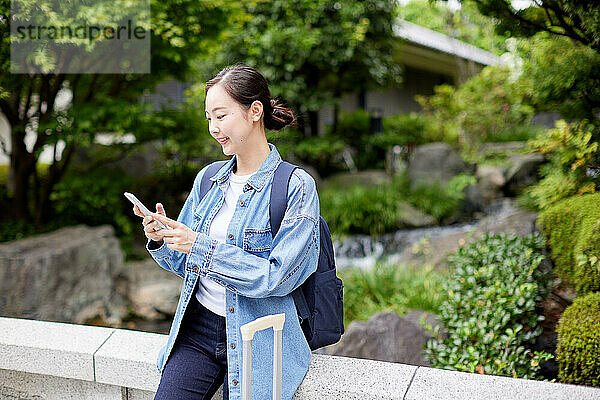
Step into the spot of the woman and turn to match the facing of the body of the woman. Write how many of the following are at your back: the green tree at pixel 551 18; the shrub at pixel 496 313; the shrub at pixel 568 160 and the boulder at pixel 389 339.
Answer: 4

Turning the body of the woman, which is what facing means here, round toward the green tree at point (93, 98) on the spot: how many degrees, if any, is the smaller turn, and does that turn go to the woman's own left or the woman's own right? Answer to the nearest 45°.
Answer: approximately 135° to the woman's own right

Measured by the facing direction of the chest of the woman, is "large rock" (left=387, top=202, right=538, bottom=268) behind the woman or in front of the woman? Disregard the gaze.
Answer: behind

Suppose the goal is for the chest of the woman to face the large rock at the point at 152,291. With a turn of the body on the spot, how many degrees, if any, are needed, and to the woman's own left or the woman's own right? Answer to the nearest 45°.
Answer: approximately 135° to the woman's own right

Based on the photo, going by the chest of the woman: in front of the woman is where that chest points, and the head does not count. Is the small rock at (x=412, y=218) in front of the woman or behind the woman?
behind

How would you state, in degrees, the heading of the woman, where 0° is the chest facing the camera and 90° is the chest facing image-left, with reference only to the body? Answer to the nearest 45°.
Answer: approximately 45°

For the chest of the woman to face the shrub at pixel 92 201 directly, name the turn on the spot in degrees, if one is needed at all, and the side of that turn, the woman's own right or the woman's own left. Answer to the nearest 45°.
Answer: approximately 135° to the woman's own right

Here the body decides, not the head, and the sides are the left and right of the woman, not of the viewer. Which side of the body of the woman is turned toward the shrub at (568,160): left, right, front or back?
back
